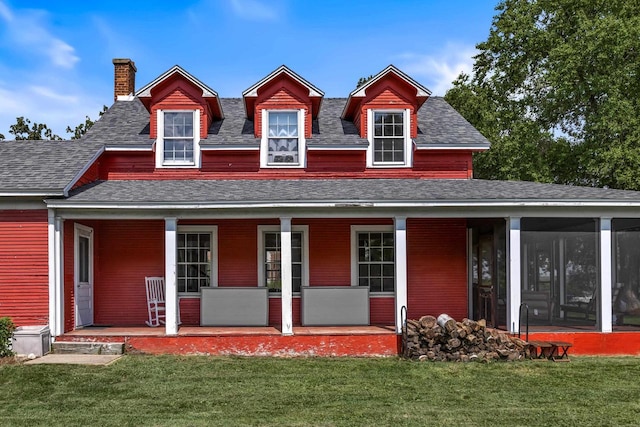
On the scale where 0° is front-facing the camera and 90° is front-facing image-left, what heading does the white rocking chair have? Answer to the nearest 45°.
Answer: approximately 315°

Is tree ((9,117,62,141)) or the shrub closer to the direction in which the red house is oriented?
the shrub

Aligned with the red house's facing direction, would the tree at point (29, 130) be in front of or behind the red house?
behind

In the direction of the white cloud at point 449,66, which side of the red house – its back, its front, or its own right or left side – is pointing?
back

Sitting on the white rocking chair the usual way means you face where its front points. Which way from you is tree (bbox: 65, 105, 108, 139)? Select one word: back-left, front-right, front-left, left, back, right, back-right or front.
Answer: back-left

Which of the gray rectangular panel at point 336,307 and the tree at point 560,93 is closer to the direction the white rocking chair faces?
the gray rectangular panel

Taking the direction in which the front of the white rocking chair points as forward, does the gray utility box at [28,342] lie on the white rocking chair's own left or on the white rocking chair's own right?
on the white rocking chair's own right

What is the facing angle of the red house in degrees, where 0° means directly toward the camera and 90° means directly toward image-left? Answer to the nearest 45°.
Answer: approximately 0°

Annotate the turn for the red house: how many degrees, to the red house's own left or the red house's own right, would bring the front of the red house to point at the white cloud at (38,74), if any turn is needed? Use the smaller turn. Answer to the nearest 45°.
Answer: approximately 135° to the red house's own right
